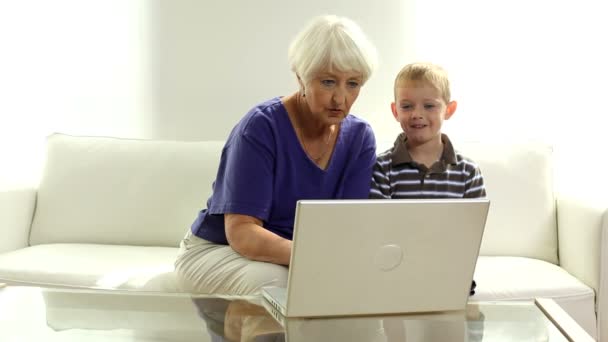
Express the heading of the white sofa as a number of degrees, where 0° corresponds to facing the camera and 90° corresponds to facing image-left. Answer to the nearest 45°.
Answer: approximately 0°
